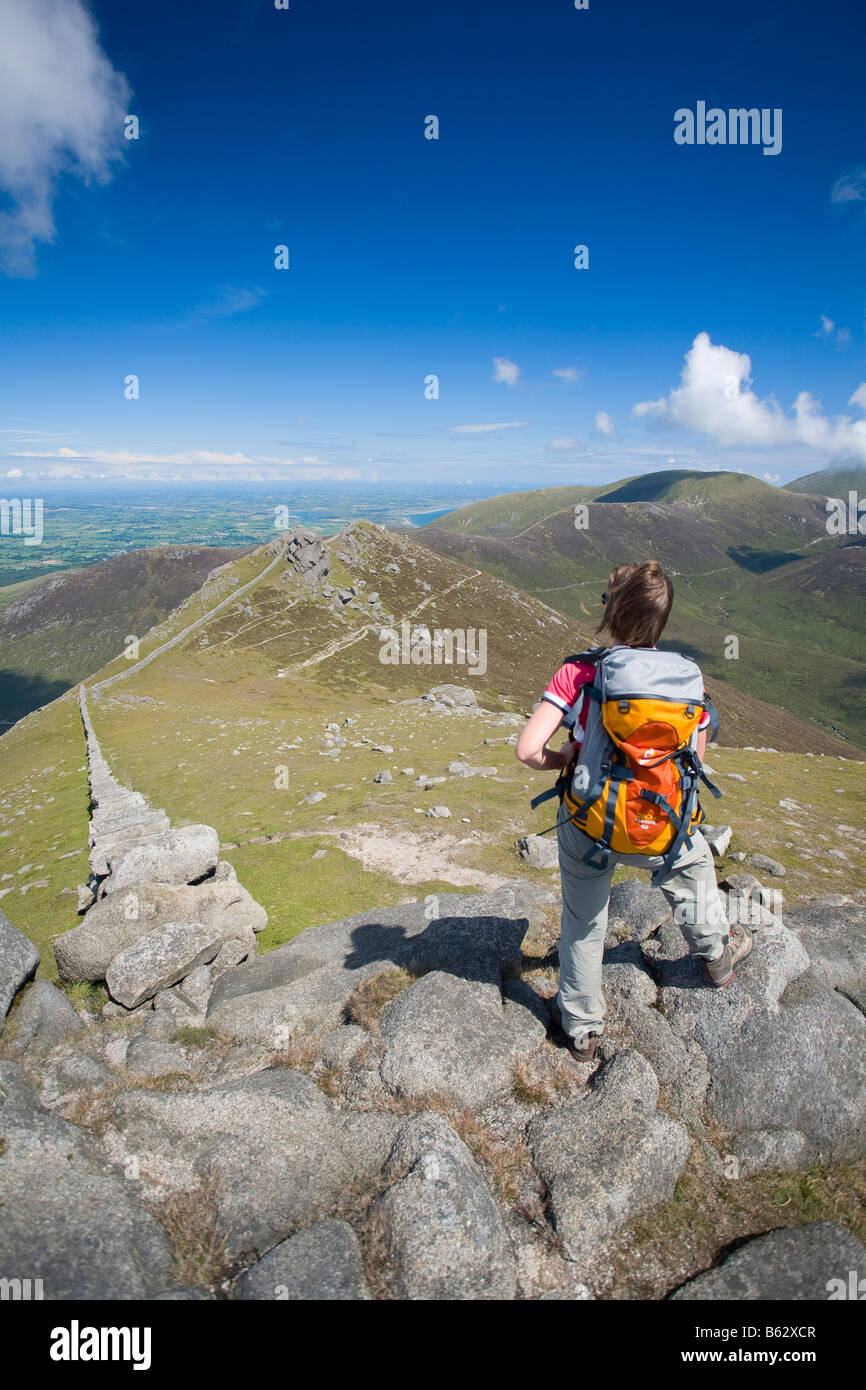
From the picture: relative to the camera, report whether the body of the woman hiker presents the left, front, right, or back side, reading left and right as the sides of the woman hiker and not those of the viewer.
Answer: back
